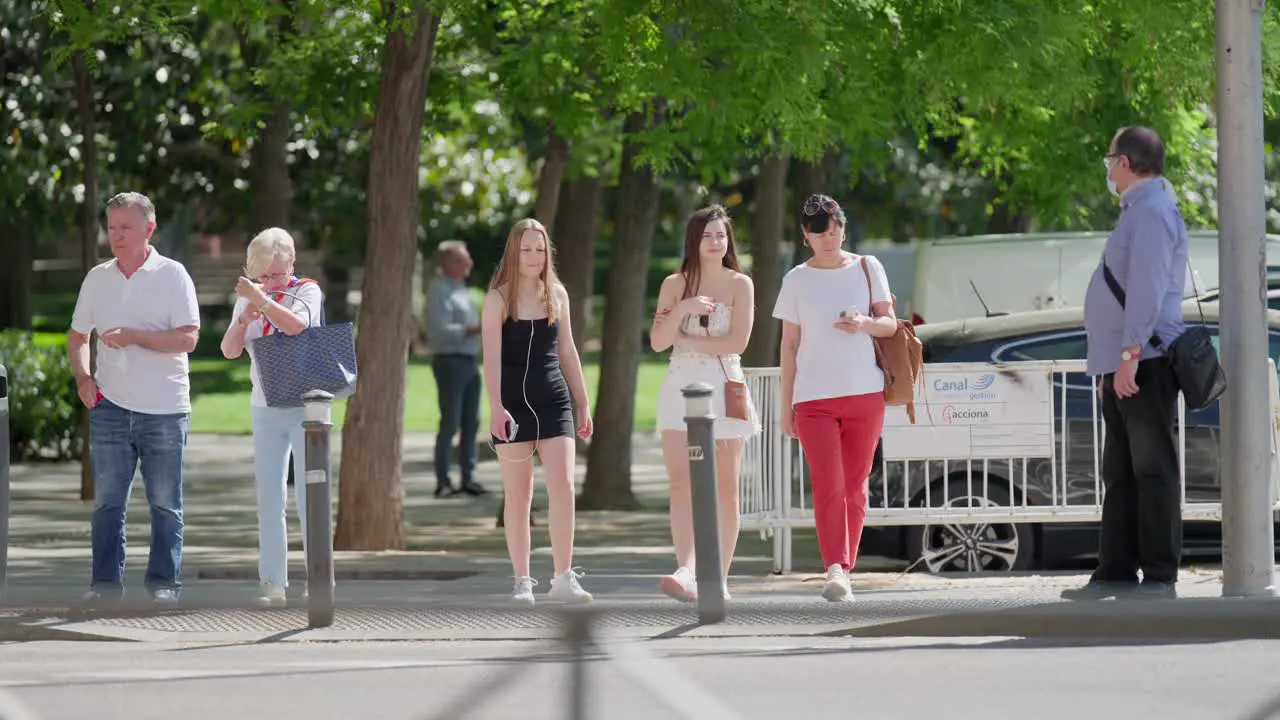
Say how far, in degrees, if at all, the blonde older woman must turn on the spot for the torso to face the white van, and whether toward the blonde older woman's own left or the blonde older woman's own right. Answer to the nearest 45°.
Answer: approximately 135° to the blonde older woman's own left

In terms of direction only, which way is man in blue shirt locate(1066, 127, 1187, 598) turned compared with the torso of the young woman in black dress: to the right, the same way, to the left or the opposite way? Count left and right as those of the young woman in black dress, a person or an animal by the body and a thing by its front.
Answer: to the right

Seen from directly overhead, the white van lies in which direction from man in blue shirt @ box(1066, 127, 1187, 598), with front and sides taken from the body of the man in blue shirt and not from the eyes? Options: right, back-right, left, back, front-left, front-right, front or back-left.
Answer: right

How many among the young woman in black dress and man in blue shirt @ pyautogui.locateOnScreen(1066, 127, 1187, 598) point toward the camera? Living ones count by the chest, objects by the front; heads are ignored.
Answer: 1

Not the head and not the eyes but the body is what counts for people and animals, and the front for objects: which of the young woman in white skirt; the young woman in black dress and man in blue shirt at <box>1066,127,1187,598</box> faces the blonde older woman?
the man in blue shirt

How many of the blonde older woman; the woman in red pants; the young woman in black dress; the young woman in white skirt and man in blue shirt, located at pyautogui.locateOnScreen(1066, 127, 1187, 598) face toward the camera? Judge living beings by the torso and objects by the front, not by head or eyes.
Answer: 4

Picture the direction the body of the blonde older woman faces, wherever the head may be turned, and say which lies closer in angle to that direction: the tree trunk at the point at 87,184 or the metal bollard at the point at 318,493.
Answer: the metal bollard

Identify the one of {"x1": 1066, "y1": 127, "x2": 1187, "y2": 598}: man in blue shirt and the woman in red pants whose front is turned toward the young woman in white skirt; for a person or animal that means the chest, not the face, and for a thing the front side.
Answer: the man in blue shirt

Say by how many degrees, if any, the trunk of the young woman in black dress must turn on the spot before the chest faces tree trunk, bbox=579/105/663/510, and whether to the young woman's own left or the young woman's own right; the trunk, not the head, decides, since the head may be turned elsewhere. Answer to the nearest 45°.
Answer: approximately 180°

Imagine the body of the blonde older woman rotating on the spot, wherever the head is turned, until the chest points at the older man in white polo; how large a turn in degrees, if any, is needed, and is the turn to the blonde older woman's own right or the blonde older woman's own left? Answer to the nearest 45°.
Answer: approximately 90° to the blonde older woman's own right
